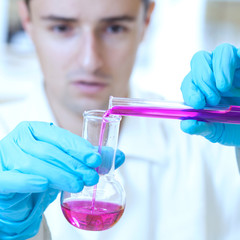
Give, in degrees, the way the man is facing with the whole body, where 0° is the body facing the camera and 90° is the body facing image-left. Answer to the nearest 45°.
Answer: approximately 0°
